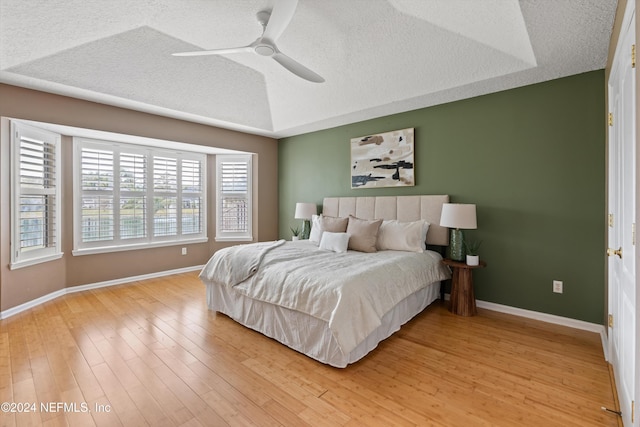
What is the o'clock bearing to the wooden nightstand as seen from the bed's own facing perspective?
The wooden nightstand is roughly at 7 o'clock from the bed.

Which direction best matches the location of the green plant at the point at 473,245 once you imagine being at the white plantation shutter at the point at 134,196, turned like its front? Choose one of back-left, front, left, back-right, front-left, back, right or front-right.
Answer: front

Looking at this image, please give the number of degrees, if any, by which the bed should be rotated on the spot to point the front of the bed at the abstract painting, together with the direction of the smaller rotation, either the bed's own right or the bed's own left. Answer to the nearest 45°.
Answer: approximately 180°

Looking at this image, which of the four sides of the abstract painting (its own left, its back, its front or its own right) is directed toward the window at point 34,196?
front

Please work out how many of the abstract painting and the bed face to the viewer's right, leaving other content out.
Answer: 0

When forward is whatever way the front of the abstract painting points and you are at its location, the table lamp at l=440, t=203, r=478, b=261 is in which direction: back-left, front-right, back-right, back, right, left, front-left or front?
left

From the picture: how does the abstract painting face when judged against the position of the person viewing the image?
facing the viewer and to the left of the viewer

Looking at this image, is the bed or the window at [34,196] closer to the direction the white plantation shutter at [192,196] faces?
the bed

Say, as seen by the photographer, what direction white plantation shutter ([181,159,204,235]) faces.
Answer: facing the viewer and to the right of the viewer

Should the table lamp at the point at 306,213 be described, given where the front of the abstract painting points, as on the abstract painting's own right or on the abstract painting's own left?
on the abstract painting's own right

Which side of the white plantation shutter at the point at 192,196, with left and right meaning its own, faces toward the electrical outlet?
front

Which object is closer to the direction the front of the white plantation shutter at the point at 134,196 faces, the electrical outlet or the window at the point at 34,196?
the electrical outlet

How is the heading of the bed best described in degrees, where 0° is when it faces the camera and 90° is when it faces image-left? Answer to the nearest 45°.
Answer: approximately 45°

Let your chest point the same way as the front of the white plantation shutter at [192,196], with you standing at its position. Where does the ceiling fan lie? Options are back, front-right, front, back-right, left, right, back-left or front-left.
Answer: front-right

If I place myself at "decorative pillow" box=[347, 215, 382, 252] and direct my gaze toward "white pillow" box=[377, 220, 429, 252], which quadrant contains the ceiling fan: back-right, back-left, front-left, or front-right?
back-right
